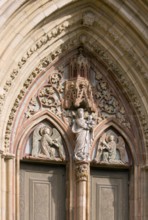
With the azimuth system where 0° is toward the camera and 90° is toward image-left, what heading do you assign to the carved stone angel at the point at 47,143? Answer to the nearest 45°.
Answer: approximately 315°
